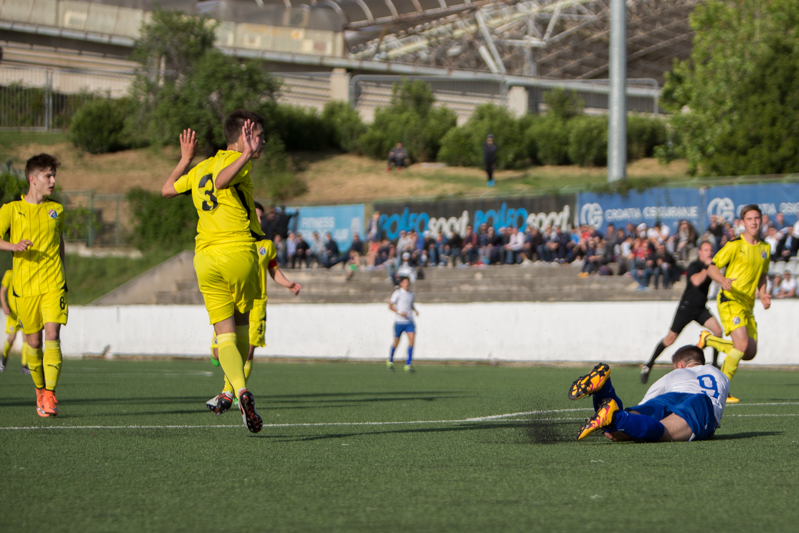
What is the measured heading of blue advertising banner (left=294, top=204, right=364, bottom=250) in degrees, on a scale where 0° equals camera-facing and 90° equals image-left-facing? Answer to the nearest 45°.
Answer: approximately 0°

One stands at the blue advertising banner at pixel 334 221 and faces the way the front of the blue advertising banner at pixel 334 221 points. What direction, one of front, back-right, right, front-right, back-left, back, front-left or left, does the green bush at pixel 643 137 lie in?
back-left

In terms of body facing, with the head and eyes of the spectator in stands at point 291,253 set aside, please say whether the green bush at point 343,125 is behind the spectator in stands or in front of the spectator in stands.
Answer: behind

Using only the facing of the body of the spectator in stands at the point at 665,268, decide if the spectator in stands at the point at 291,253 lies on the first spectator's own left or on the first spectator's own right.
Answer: on the first spectator's own right

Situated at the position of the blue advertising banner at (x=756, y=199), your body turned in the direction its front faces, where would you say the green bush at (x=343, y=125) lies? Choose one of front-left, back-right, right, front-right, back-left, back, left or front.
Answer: back-right

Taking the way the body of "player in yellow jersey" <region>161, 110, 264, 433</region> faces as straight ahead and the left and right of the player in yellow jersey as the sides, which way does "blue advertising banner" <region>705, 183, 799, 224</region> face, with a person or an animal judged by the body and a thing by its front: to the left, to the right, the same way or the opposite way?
the opposite way

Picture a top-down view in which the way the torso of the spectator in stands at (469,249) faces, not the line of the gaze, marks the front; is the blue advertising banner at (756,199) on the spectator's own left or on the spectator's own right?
on the spectator's own left

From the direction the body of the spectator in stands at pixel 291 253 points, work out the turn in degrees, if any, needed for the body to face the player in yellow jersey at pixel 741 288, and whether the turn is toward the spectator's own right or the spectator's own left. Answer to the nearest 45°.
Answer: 0° — they already face them

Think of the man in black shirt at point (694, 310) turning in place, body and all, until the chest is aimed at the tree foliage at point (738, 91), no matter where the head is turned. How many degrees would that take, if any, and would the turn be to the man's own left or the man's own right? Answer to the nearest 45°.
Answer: approximately 135° to the man's own left

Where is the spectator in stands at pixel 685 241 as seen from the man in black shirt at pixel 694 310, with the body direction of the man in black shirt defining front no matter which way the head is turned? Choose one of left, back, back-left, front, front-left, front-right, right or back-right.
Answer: back-left
